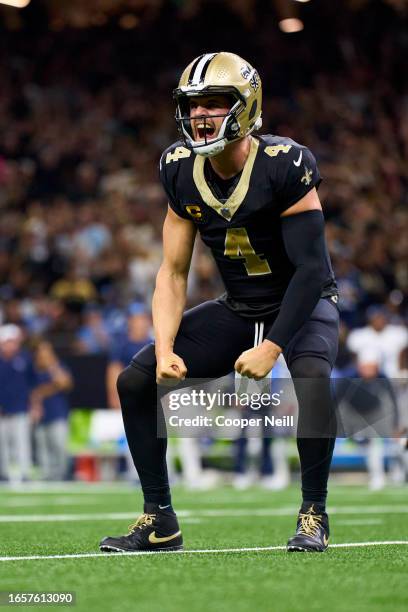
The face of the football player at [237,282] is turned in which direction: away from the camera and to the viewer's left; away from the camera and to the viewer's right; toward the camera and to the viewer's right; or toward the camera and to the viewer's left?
toward the camera and to the viewer's left

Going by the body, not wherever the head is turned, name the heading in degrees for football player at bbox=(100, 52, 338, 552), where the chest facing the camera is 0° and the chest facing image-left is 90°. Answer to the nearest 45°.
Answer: approximately 45°
